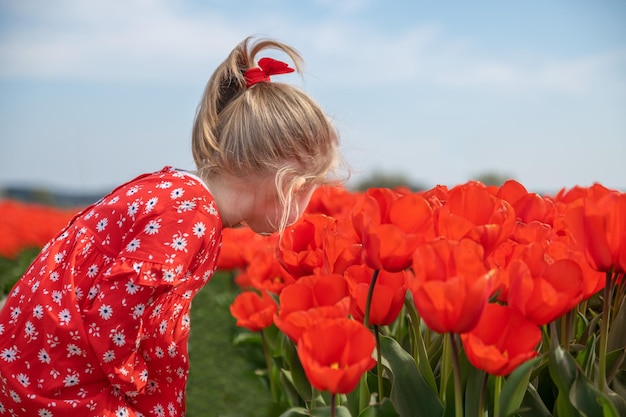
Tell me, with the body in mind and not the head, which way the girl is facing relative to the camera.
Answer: to the viewer's right

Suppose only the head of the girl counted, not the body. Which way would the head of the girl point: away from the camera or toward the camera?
away from the camera

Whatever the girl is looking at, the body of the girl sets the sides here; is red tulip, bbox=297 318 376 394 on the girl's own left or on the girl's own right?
on the girl's own right

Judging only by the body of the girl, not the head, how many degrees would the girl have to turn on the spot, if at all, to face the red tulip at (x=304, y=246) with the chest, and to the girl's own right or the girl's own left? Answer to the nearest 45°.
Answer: approximately 45° to the girl's own right

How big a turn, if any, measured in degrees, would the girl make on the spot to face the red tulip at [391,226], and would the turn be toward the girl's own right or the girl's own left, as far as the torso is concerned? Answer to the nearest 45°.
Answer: approximately 45° to the girl's own right

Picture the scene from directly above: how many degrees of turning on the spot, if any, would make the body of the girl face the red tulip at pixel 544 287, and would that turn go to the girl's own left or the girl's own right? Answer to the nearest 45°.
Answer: approximately 45° to the girl's own right

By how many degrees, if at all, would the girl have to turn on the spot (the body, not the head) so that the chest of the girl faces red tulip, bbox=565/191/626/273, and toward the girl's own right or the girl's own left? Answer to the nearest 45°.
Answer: approximately 45° to the girl's own right

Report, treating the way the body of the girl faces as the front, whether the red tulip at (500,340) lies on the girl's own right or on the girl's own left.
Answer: on the girl's own right

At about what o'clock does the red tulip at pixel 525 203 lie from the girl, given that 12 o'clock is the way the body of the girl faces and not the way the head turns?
The red tulip is roughly at 1 o'clock from the girl.

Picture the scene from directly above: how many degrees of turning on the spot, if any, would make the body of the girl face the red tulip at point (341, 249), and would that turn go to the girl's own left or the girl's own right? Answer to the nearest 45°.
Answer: approximately 45° to the girl's own right
